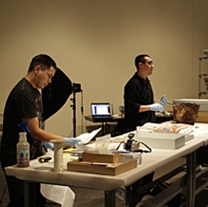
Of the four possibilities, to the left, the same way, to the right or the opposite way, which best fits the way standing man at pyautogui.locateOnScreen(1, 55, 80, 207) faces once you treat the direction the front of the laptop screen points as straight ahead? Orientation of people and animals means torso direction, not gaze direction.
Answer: to the left

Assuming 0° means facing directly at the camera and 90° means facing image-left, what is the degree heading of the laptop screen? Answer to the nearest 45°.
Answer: approximately 0°

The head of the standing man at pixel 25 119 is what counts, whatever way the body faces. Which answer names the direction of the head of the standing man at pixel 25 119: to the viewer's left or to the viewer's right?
to the viewer's right

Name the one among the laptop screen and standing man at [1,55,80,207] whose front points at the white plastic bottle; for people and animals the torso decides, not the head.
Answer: the laptop screen

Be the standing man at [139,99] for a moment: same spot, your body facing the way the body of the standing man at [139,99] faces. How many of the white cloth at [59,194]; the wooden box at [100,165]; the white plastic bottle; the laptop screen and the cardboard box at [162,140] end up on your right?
4

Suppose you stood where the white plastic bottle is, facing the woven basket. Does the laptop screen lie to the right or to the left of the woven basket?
left

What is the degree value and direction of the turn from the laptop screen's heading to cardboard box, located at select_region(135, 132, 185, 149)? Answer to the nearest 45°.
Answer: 0° — it already faces it

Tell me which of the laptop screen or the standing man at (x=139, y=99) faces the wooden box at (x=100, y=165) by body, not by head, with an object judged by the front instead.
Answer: the laptop screen

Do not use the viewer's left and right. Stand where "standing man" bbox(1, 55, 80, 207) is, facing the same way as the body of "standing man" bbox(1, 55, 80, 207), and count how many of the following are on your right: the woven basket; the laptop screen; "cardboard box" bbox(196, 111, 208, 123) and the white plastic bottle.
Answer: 1

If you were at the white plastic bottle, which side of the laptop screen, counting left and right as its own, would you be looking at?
front

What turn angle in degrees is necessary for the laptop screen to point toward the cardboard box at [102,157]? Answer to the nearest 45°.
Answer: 0° — it already faces it

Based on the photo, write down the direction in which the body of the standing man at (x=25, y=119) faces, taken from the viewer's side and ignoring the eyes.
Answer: to the viewer's right
